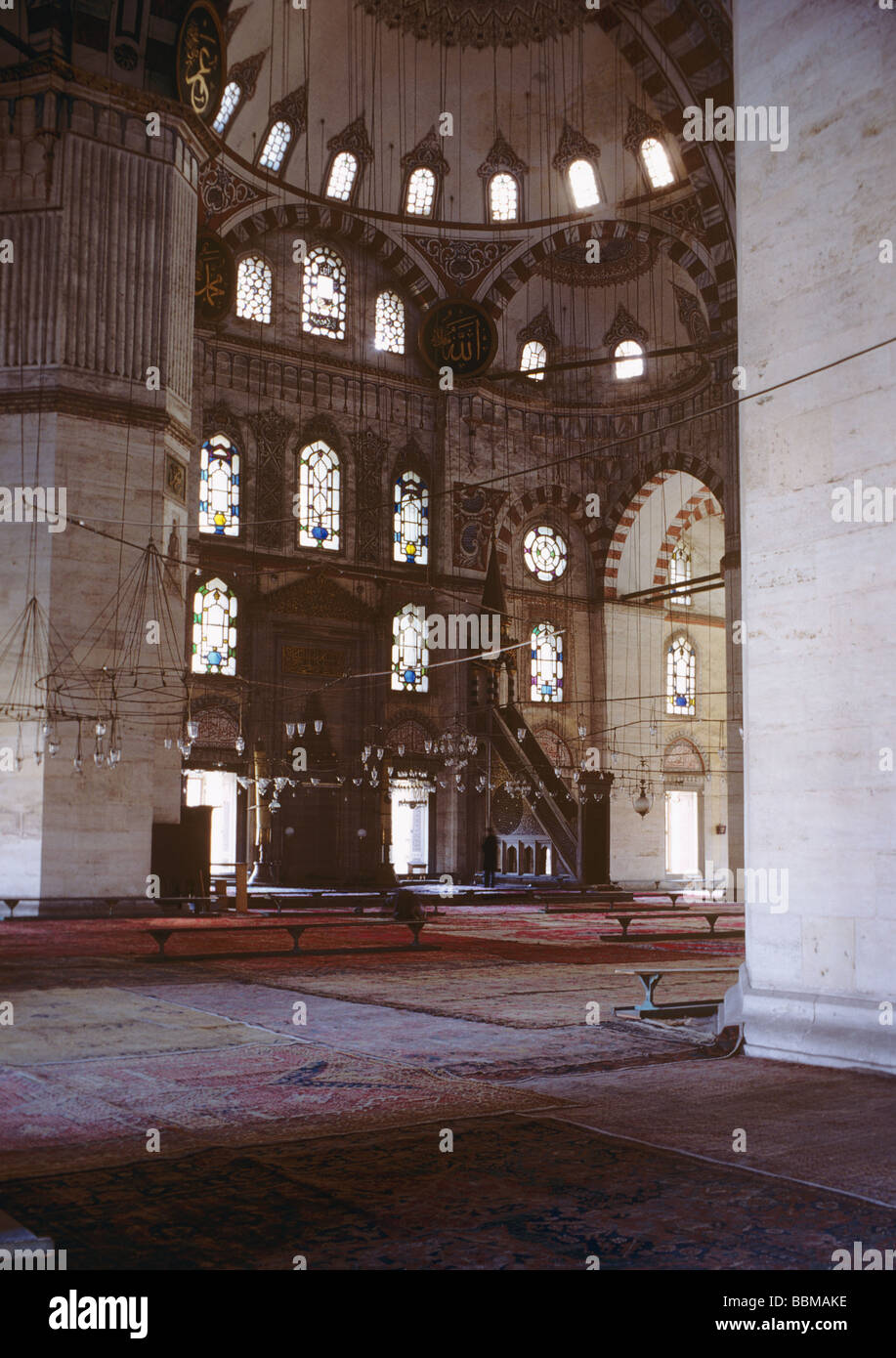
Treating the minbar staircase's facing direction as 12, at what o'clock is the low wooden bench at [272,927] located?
The low wooden bench is roughly at 2 o'clock from the minbar staircase.

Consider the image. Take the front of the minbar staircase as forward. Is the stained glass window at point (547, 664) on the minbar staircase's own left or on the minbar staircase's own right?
on the minbar staircase's own left

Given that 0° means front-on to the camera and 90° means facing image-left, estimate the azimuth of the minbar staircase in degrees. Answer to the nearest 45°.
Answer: approximately 315°

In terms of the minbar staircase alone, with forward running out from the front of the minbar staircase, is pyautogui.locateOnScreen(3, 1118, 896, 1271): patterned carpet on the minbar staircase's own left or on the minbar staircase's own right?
on the minbar staircase's own right

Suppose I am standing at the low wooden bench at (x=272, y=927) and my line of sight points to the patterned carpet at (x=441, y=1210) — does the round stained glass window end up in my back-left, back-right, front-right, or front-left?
back-left

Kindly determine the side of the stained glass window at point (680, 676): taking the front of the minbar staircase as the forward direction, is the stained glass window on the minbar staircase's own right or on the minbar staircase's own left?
on the minbar staircase's own left

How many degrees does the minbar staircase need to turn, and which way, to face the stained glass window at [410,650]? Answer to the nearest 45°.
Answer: approximately 180°

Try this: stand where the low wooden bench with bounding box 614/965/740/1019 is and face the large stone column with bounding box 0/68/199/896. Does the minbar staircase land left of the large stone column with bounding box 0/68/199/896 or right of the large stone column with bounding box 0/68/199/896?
right
